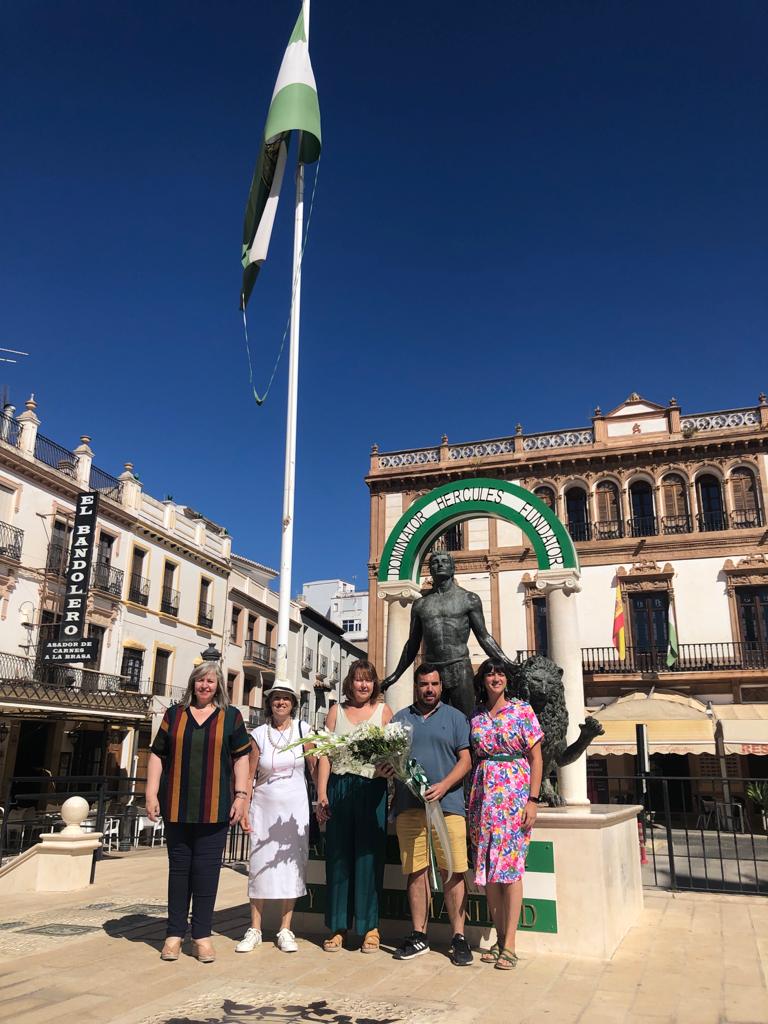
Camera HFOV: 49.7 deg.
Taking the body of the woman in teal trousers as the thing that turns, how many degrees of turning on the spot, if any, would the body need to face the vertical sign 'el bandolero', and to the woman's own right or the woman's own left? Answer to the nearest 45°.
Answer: approximately 135° to the woman's own right

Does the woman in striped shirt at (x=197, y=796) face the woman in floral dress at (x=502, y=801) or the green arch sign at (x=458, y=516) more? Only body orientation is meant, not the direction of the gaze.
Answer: the woman in floral dress

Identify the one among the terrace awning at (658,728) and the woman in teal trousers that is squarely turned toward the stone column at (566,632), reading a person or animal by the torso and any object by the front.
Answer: the terrace awning

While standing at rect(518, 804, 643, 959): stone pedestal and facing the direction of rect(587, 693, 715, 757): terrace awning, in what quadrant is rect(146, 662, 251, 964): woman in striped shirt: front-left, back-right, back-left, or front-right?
back-left

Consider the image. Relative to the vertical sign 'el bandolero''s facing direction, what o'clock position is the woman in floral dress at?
The woman in floral dress is roughly at 12 o'clock from the vertical sign 'el bandolero'.

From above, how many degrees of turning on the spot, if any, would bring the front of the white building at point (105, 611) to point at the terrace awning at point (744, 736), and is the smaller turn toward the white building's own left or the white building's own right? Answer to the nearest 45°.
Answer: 0° — it already faces it

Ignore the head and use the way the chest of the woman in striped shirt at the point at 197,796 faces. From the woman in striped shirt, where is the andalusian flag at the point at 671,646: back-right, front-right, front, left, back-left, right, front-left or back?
back-left

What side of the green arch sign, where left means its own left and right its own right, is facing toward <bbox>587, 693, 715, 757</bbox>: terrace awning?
back
